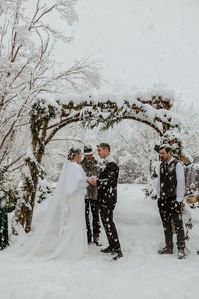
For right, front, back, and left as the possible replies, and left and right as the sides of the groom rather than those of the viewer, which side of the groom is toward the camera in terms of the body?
left

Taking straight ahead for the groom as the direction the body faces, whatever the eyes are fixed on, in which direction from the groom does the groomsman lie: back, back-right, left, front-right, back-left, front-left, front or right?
back

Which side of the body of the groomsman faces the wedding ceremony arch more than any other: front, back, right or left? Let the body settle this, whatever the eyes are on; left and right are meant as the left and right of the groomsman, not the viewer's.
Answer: right

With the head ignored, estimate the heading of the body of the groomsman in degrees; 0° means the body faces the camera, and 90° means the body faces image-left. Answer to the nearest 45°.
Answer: approximately 45°

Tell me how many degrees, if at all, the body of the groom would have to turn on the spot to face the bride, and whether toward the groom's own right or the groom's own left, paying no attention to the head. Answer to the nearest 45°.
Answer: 0° — they already face them

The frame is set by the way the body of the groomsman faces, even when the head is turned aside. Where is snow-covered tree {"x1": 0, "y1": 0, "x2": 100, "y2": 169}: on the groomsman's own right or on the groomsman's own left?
on the groomsman's own right

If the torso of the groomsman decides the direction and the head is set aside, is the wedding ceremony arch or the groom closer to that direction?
the groom

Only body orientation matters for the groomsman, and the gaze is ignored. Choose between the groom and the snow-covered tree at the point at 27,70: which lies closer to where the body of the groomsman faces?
the groom
